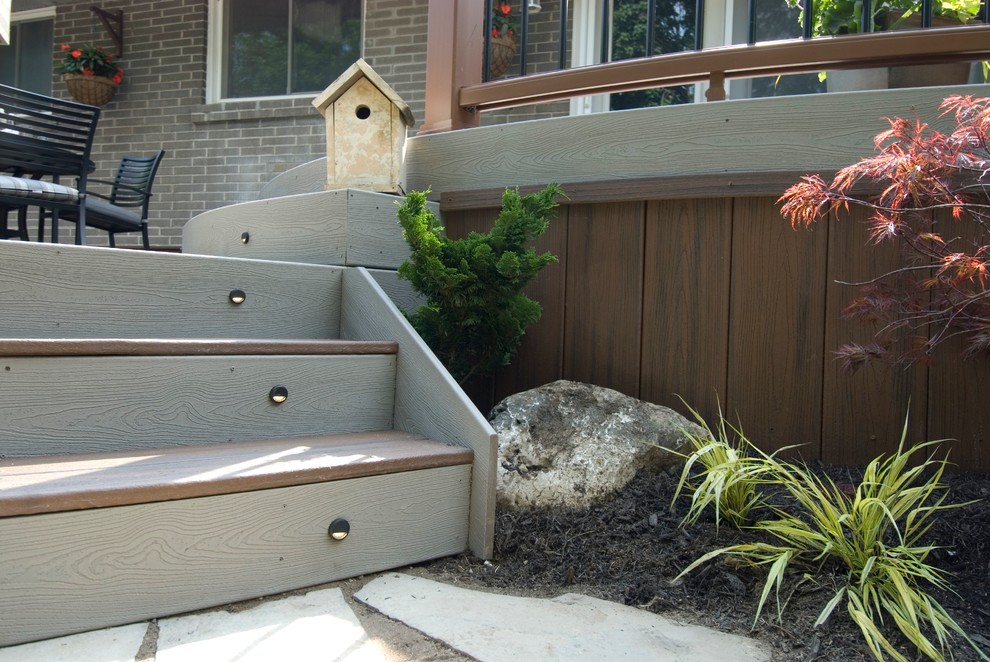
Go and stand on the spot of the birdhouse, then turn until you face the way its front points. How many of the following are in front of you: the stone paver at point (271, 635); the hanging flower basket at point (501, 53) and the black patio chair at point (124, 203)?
1

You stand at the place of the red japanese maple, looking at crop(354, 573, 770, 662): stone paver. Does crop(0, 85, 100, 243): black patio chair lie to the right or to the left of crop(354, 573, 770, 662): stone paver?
right

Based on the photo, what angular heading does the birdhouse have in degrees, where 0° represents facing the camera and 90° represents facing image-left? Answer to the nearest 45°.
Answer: approximately 0°

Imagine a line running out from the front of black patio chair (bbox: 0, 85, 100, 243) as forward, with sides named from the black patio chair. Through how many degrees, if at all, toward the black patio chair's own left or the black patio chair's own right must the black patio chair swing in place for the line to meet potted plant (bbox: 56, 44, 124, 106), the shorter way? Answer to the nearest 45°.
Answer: approximately 45° to the black patio chair's own right

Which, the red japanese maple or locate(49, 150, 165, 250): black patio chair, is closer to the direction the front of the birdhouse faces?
the red japanese maple

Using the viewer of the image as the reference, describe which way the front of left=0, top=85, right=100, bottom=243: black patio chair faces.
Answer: facing away from the viewer and to the left of the viewer

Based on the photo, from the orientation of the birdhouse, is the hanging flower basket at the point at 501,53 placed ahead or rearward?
rearward

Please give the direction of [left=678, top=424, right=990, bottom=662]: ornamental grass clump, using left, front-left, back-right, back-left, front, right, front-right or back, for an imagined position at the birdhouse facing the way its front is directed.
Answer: front-left

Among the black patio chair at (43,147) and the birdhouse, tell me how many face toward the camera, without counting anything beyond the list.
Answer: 1

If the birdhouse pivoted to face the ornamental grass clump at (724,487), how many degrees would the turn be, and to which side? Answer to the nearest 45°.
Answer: approximately 45° to its left

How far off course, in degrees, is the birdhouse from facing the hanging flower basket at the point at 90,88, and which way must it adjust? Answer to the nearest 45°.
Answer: approximately 135° to its right

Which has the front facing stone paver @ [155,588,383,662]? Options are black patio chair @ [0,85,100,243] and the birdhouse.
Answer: the birdhouse

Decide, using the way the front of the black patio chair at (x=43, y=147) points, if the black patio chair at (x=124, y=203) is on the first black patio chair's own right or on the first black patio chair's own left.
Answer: on the first black patio chair's own right
